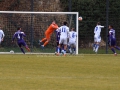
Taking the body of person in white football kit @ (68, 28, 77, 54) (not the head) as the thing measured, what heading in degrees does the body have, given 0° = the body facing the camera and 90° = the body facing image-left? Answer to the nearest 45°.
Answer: approximately 180°

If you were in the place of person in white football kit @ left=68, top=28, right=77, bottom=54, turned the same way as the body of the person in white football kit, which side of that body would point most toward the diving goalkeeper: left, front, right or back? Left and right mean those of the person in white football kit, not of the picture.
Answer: left

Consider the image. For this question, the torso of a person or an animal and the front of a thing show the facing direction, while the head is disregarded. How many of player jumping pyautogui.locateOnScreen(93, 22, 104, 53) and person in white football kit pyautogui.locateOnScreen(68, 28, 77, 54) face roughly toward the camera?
0

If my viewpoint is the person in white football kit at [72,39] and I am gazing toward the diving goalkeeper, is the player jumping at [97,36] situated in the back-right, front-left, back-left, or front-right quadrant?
back-right

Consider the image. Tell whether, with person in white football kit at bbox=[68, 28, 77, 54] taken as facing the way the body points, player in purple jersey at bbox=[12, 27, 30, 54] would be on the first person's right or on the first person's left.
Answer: on the first person's left

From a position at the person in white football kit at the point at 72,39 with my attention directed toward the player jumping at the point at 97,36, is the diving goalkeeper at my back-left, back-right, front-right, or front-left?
back-left
